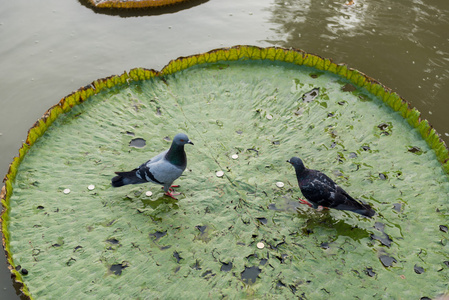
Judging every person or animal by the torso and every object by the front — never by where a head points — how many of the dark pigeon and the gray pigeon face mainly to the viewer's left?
1

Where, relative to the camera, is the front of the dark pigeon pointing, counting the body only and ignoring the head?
to the viewer's left

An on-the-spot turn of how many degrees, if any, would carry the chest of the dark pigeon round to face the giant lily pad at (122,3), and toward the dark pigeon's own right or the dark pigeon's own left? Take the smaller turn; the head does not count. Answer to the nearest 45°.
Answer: approximately 45° to the dark pigeon's own right

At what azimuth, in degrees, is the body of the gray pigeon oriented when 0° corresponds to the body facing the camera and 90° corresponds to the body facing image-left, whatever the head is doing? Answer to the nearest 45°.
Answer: approximately 270°

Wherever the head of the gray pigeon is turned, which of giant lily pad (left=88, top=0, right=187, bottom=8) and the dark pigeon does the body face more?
the dark pigeon

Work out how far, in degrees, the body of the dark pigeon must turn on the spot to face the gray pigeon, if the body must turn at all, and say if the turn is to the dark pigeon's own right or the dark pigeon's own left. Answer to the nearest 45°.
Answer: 0° — it already faces it
